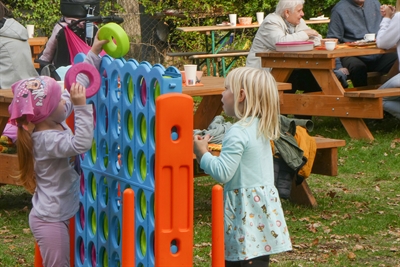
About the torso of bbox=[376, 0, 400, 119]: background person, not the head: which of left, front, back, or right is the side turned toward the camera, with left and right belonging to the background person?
left

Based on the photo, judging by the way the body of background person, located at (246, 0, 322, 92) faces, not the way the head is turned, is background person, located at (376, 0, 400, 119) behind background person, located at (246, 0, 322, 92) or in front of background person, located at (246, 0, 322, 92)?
in front

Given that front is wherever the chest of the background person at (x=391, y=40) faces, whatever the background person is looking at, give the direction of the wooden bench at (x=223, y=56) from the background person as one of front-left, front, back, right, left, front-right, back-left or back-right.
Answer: front-right

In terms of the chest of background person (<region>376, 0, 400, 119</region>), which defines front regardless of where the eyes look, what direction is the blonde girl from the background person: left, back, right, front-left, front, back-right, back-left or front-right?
left

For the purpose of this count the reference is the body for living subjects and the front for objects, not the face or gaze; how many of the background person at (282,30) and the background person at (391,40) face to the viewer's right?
1

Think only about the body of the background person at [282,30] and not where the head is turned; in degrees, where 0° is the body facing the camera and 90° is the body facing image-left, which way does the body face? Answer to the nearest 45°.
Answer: approximately 270°

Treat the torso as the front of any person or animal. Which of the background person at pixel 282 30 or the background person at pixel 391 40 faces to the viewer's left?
the background person at pixel 391 40

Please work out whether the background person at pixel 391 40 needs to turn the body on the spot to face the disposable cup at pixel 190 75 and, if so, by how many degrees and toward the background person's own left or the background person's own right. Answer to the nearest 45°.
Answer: approximately 45° to the background person's own left

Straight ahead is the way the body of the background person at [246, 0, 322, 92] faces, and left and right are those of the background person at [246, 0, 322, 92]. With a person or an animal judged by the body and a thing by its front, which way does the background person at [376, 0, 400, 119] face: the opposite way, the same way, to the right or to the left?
the opposite way

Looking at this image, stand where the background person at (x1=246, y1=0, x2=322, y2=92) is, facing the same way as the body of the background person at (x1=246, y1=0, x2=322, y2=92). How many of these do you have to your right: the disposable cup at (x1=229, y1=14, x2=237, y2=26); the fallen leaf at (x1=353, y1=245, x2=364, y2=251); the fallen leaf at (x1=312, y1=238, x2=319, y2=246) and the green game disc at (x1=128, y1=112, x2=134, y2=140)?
3

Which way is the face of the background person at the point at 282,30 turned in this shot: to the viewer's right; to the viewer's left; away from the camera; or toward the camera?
to the viewer's right

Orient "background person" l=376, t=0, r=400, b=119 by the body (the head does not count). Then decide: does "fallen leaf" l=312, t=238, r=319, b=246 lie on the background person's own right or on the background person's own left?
on the background person's own left

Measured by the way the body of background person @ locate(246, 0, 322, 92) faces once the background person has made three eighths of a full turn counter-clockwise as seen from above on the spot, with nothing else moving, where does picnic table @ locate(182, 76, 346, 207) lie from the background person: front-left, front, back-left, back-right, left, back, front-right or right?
back-left

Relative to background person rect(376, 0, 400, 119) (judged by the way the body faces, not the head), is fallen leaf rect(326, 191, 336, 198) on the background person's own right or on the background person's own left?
on the background person's own left

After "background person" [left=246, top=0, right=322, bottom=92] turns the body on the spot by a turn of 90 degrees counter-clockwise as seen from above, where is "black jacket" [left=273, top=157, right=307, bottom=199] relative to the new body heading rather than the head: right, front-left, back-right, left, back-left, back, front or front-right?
back
